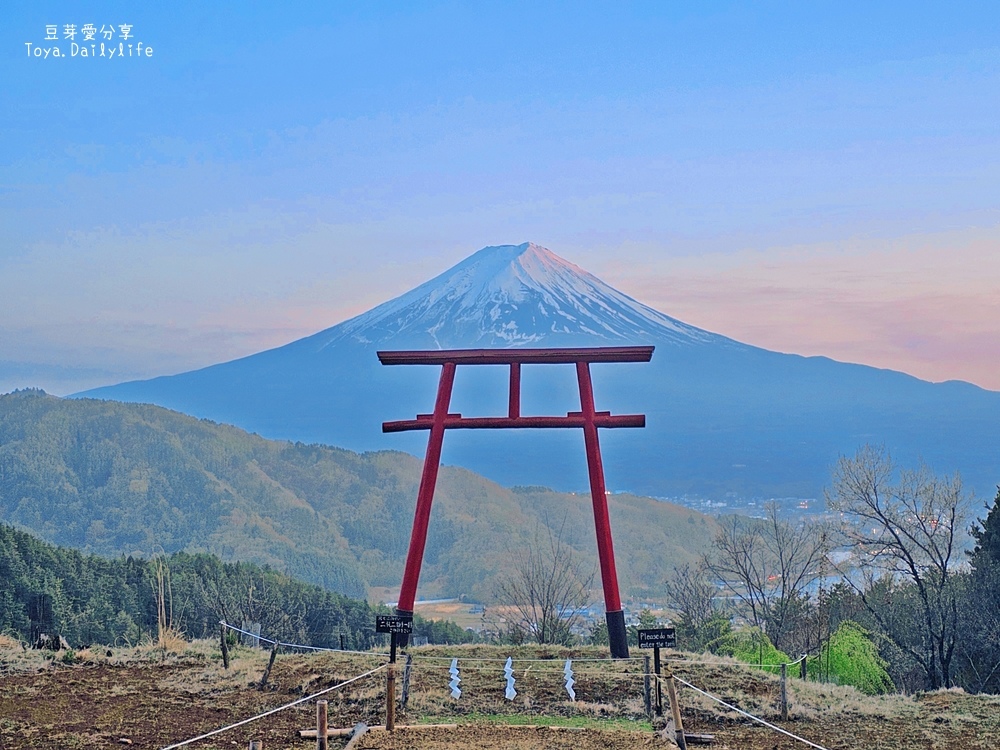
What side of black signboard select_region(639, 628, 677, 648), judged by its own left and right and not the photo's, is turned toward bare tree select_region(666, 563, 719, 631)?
back

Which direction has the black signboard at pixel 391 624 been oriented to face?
toward the camera

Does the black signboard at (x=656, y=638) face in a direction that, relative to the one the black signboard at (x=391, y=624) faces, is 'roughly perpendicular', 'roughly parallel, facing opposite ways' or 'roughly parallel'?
roughly parallel

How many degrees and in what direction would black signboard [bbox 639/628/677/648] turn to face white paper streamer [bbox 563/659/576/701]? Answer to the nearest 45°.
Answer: approximately 135° to its right

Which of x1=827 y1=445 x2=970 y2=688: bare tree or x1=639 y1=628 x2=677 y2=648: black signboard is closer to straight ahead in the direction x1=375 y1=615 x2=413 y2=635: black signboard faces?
the black signboard

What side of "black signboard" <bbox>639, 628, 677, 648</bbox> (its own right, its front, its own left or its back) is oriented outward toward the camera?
front

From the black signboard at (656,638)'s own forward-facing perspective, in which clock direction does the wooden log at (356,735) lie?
The wooden log is roughly at 2 o'clock from the black signboard.

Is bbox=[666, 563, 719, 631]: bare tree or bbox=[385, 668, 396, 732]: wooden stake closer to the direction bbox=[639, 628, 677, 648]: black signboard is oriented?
the wooden stake

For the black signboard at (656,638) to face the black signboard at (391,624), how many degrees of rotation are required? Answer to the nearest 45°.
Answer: approximately 90° to its right

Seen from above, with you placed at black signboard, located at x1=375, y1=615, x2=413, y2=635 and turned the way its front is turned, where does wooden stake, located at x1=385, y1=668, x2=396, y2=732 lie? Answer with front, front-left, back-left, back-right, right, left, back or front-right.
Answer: front

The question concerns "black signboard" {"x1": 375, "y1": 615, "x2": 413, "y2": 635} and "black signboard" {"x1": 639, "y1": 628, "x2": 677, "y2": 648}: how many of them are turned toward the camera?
2

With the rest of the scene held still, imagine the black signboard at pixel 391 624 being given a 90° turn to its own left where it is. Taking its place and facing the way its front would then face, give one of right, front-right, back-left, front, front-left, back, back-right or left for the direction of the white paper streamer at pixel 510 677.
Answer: front-left

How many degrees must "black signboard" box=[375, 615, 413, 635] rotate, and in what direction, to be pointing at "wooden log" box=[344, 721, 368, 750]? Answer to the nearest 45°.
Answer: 0° — it already faces it

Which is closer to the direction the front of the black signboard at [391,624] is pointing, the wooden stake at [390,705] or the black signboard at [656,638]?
the wooden stake

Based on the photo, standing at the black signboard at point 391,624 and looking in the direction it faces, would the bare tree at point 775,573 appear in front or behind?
behind

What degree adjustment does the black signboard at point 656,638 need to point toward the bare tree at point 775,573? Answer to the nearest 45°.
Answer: approximately 180°
